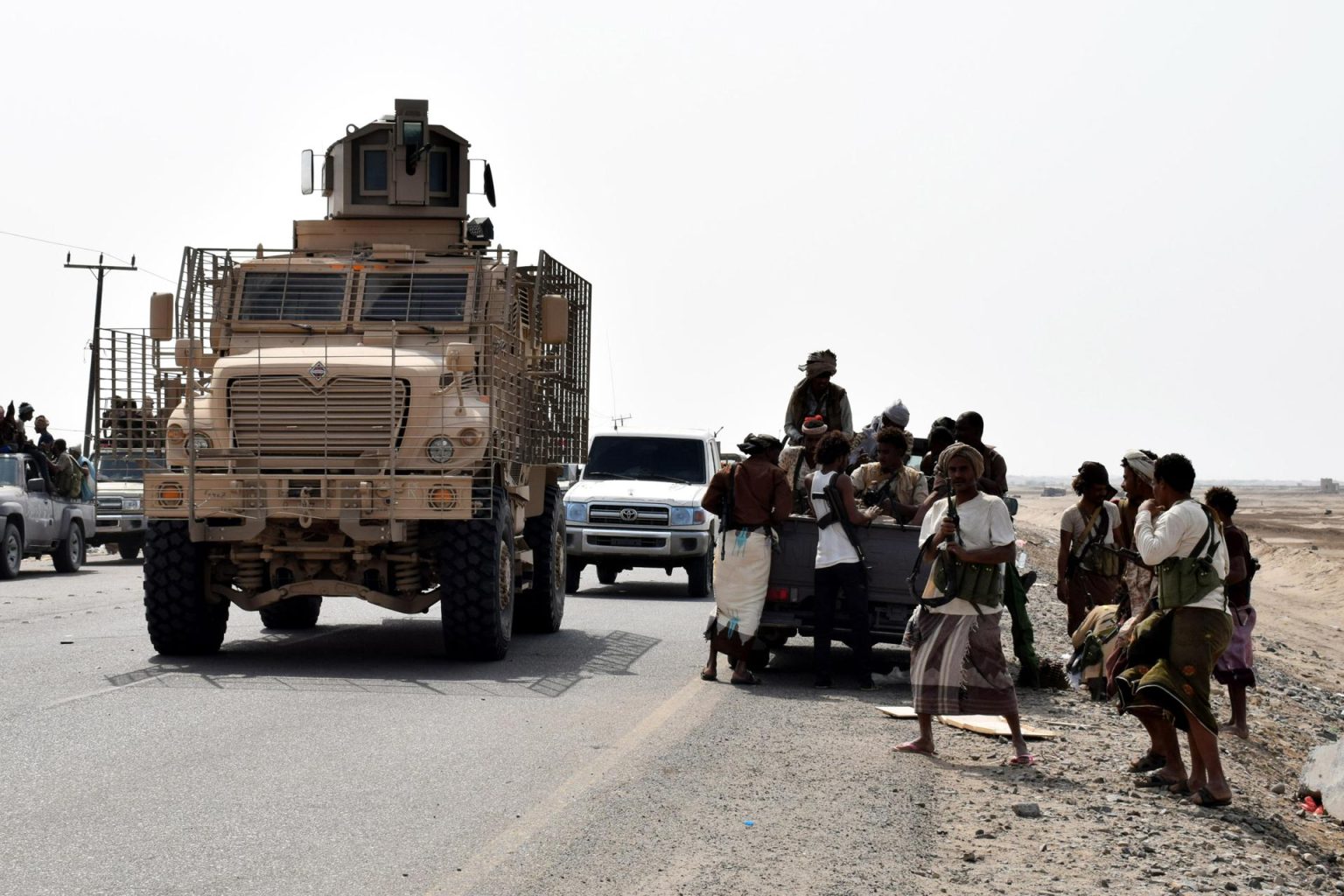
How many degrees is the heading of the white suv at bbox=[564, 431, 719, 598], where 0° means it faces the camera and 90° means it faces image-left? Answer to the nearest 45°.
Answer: approximately 0°

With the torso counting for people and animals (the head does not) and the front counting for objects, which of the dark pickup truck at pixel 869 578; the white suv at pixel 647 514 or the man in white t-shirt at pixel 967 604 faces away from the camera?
the dark pickup truck

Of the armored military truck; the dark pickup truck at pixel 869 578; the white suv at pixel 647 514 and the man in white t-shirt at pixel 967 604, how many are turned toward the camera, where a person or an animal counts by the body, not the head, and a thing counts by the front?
3

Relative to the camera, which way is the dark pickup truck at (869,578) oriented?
away from the camera

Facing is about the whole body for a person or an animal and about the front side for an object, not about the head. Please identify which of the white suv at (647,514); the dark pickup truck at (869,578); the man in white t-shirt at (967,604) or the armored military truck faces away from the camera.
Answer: the dark pickup truck

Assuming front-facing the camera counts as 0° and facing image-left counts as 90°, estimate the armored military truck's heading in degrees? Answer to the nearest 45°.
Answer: approximately 0°

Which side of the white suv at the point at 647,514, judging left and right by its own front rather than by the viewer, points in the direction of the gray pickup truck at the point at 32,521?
right

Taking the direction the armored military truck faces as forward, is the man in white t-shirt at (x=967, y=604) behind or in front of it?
in front

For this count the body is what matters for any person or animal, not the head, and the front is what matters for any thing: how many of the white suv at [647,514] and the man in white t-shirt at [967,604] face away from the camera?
0

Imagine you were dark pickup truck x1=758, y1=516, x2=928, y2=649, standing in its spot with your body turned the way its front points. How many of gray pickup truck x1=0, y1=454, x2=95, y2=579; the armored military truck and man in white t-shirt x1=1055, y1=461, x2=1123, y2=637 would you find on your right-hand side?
1

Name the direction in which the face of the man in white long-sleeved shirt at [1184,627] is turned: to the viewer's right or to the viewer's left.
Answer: to the viewer's left

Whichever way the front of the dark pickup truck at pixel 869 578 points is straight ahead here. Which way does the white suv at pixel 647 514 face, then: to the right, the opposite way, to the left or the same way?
the opposite way

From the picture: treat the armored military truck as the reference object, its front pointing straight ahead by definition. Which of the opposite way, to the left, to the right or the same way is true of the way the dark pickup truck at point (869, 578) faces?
the opposite way

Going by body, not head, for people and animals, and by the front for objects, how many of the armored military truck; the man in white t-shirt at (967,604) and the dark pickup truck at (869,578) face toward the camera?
2
